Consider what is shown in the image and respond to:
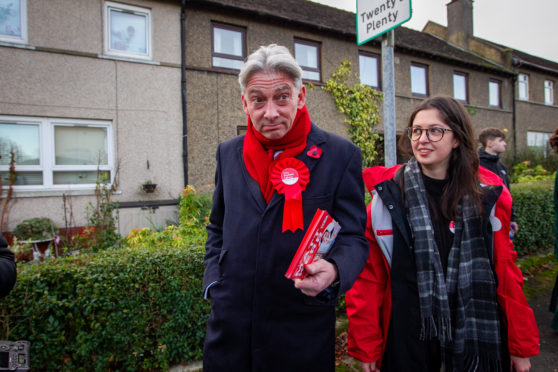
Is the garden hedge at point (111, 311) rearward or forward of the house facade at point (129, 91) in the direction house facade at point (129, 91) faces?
forward

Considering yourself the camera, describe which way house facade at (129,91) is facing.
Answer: facing the viewer and to the right of the viewer

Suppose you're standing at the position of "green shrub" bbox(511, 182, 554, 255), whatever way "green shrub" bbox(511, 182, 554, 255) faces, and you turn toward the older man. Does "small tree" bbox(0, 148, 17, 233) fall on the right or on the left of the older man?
right

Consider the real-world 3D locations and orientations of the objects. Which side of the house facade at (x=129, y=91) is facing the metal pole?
front

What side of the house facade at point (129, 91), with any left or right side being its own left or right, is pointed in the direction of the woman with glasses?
front

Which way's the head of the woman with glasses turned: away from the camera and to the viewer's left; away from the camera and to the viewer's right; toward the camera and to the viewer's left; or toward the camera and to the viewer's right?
toward the camera and to the viewer's left

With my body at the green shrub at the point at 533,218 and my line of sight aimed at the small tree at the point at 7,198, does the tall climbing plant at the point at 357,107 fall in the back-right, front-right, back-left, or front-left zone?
front-right

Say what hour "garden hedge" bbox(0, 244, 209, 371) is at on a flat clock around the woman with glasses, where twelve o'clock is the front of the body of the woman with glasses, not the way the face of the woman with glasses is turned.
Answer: The garden hedge is roughly at 3 o'clock from the woman with glasses.

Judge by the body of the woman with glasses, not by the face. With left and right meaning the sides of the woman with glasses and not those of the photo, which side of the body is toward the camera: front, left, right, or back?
front

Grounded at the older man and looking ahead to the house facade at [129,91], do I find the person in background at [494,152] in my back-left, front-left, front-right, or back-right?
front-right

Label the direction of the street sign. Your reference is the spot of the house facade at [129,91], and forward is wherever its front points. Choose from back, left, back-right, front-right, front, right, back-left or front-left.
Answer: front
